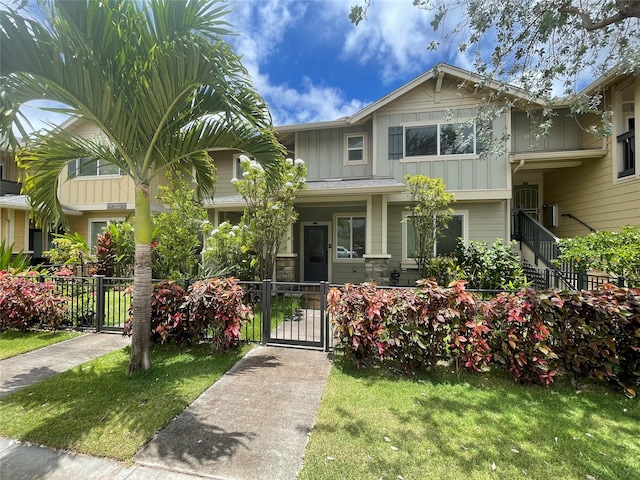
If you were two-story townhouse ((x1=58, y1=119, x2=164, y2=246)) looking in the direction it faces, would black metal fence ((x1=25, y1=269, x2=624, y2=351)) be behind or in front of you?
in front

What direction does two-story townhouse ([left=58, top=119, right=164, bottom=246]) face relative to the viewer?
toward the camera

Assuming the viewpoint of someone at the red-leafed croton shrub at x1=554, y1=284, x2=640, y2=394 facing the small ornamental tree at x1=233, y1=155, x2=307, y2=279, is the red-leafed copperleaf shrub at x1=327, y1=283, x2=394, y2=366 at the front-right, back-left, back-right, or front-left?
front-left

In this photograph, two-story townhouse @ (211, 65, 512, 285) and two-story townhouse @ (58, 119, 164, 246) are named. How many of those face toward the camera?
2

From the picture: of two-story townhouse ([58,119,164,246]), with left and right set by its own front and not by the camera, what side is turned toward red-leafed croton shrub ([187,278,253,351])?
front

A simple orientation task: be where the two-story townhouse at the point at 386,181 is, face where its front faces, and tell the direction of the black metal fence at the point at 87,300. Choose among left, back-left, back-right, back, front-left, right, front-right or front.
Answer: front-right

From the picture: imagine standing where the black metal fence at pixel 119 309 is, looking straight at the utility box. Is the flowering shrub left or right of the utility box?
left

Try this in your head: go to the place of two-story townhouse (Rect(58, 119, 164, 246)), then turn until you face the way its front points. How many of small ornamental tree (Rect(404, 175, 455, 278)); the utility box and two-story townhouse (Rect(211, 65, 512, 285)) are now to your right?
0

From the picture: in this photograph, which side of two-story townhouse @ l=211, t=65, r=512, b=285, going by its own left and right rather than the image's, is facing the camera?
front

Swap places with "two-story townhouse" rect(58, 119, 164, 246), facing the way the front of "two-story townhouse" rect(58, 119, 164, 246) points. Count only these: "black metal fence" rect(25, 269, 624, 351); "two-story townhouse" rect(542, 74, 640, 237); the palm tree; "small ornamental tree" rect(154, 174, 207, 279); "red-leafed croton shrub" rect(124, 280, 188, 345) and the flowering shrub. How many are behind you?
0

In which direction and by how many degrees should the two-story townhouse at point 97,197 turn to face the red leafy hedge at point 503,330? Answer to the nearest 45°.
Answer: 0° — it already faces it

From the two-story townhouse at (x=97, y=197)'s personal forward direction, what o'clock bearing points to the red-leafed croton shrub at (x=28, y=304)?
The red-leafed croton shrub is roughly at 12 o'clock from the two-story townhouse.

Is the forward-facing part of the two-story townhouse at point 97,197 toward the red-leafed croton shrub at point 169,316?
yes

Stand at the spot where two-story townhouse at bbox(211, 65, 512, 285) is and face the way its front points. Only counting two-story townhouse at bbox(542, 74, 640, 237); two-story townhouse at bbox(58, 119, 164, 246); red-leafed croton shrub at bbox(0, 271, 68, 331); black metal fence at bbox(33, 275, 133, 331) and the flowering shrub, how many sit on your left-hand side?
1

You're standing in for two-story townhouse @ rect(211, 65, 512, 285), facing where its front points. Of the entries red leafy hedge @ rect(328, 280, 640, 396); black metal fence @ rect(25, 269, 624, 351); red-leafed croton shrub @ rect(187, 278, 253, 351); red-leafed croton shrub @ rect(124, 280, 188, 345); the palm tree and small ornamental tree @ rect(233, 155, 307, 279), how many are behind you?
0

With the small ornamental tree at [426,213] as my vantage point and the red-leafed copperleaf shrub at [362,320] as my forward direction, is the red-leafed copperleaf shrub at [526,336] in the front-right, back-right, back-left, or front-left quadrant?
front-left

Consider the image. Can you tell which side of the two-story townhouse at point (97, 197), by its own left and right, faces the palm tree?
front

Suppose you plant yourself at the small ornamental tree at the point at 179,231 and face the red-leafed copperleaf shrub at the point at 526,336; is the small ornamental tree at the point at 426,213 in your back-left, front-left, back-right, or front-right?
front-left
